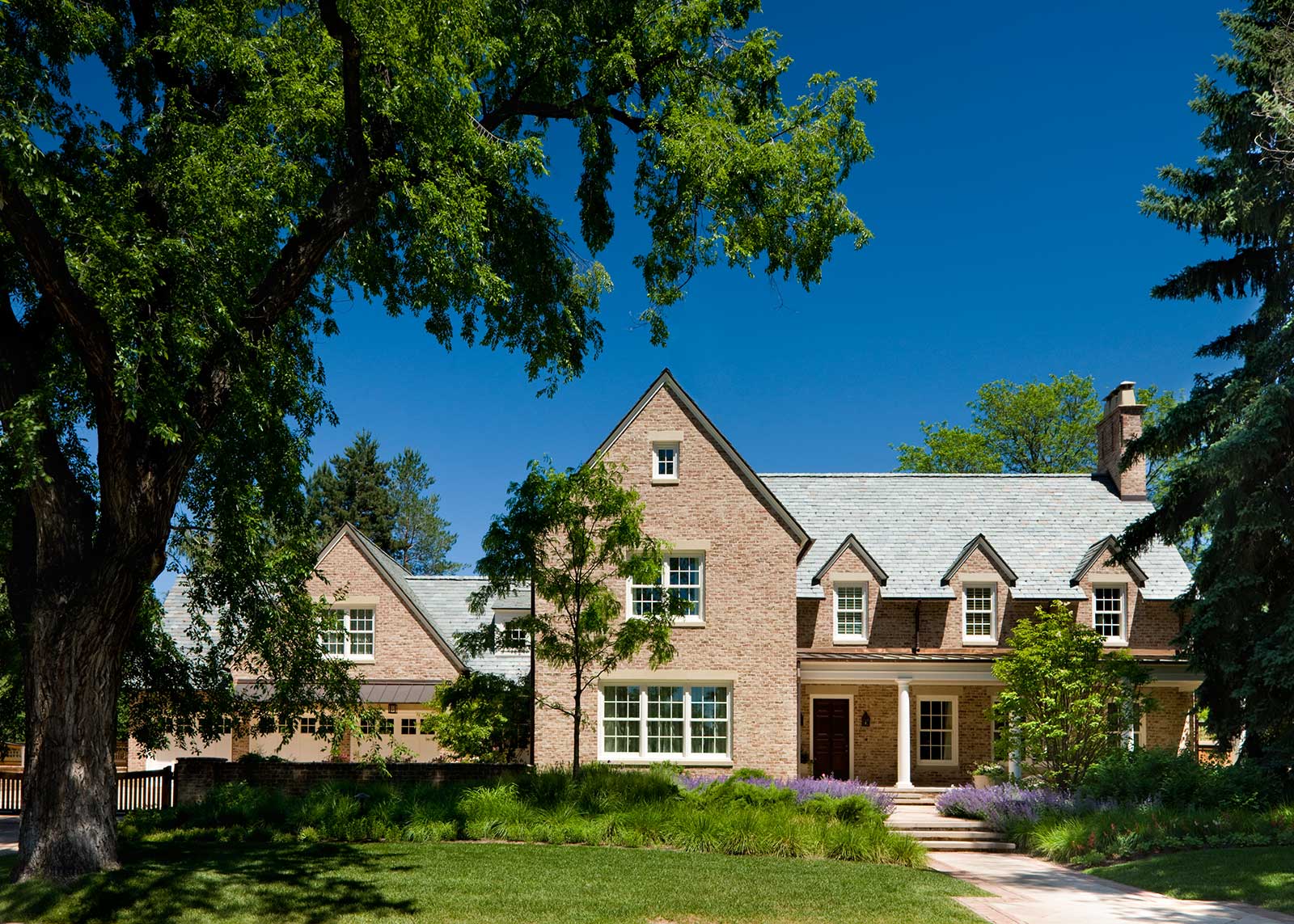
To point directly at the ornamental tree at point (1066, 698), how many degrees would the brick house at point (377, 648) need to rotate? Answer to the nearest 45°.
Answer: approximately 45° to its left

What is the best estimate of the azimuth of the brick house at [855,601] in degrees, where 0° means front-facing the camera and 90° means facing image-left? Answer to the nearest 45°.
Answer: approximately 0°

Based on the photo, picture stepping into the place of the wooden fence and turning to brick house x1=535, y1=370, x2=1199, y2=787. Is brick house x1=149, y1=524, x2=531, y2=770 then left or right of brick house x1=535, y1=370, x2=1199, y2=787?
left

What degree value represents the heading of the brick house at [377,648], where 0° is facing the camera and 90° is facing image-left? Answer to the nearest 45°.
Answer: approximately 0°

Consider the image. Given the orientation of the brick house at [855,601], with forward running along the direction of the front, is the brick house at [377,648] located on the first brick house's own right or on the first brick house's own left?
on the first brick house's own right

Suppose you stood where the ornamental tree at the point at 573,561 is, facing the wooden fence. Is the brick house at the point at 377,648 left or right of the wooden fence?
right

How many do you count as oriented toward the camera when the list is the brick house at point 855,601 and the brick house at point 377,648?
2

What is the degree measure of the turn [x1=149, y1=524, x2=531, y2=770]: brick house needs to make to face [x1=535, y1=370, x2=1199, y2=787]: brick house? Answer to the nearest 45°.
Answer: approximately 45° to its left
